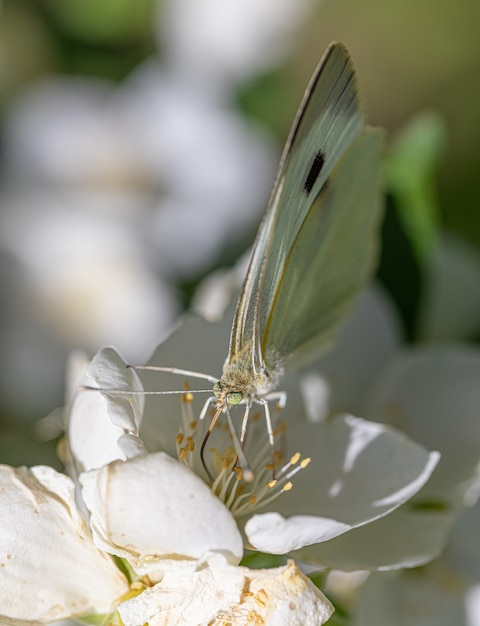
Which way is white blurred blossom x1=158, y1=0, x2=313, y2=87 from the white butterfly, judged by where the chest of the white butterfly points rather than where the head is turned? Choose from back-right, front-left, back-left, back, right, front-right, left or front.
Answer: back-right

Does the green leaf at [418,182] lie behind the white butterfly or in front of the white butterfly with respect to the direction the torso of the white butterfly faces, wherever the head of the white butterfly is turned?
behind

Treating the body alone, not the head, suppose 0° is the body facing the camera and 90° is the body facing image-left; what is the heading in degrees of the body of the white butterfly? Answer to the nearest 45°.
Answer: approximately 45°
